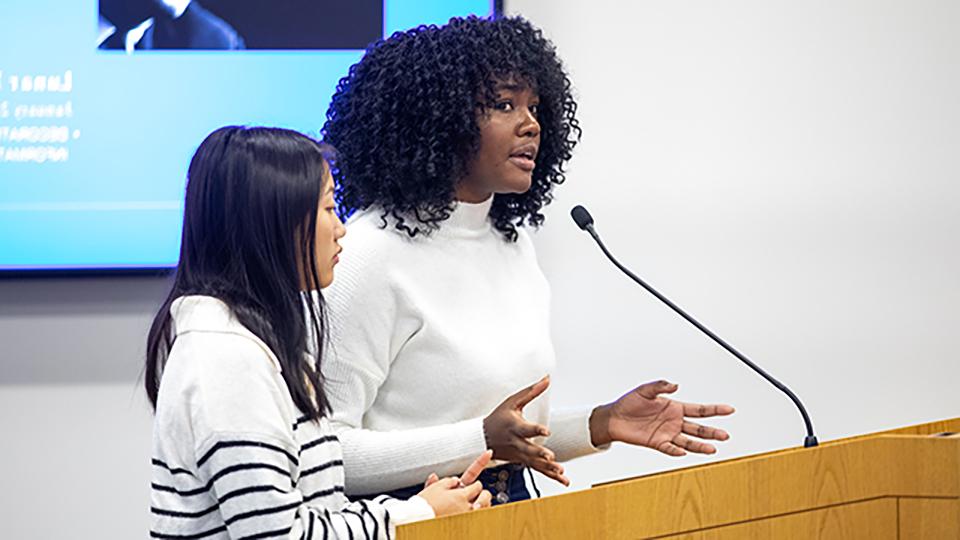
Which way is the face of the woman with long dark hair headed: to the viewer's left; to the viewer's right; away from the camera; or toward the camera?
to the viewer's right

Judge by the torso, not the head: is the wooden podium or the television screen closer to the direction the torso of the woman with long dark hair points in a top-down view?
the wooden podium

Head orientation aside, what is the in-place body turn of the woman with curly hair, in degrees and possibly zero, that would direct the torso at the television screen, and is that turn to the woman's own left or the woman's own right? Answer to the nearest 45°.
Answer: approximately 180°

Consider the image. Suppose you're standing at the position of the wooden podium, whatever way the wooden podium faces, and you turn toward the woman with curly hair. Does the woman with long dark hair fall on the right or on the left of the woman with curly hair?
left

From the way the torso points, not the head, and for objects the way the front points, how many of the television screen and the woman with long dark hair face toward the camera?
1

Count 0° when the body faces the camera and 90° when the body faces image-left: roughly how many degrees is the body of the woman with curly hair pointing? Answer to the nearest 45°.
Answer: approximately 315°

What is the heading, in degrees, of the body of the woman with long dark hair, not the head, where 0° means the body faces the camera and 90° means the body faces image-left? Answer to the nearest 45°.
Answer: approximately 270°

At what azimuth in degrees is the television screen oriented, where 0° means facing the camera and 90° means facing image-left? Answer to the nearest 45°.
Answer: approximately 0°

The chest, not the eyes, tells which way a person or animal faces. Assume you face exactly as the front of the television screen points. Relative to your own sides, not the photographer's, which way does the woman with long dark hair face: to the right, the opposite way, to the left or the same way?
to the left

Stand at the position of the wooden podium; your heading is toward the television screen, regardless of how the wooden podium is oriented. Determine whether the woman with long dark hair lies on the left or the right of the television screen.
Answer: left

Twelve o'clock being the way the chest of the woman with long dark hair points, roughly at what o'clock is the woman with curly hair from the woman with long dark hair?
The woman with curly hair is roughly at 10 o'clock from the woman with long dark hair.
